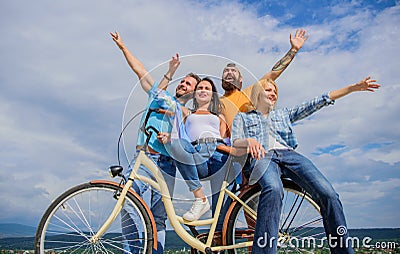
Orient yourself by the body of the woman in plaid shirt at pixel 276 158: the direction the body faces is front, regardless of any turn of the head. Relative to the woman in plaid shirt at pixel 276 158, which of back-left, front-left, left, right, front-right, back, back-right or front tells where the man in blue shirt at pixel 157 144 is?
right

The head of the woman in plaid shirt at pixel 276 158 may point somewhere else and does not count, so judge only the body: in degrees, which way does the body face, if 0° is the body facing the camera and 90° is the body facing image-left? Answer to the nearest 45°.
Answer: approximately 0°

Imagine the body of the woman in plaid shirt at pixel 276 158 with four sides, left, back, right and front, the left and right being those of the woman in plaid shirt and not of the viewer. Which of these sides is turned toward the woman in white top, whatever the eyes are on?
right
